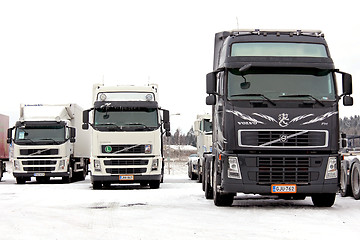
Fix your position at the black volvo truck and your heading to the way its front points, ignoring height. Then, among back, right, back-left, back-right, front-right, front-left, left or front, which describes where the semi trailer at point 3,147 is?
back-right

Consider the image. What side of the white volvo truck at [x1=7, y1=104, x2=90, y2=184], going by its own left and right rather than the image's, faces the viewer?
front

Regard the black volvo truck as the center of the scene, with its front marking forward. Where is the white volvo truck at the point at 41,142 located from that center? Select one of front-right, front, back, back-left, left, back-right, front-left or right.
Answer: back-right

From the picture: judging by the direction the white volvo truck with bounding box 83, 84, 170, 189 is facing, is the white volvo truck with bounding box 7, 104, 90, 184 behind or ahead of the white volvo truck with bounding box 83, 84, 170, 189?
behind

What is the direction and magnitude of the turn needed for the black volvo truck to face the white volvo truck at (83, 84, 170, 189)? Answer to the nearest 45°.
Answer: approximately 135° to its right

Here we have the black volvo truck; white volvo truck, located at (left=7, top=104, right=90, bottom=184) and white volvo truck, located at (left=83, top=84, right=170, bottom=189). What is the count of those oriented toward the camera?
3

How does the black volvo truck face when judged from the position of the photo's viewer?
facing the viewer

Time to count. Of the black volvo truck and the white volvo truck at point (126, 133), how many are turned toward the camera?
2

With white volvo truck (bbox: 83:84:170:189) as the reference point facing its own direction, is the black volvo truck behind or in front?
in front
